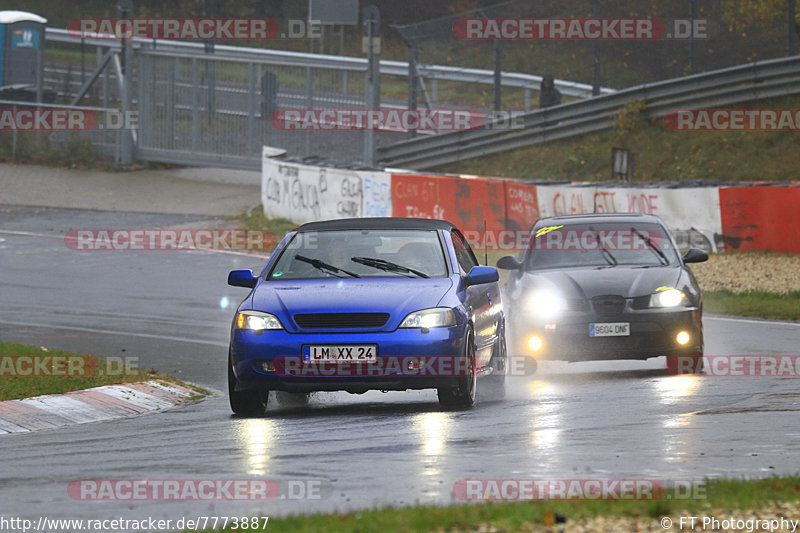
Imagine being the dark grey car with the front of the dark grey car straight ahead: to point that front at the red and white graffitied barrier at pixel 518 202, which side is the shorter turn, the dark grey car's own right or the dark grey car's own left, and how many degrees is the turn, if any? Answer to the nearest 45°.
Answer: approximately 180°

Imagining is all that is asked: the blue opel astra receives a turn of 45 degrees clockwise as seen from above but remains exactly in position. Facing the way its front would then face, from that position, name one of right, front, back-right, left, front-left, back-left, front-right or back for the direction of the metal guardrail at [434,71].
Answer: back-right

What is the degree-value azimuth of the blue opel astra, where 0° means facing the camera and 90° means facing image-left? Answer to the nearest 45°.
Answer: approximately 0°

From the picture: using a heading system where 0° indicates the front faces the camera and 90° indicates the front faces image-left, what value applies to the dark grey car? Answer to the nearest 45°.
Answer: approximately 0°

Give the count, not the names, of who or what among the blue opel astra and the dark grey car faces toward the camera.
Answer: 2

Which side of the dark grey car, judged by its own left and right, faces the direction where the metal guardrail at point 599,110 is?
back

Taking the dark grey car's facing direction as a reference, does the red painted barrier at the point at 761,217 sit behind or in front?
behind

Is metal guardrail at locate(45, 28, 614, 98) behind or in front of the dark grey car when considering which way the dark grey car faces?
behind

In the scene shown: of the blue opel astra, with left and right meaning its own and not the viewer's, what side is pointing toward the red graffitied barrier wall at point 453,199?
back
